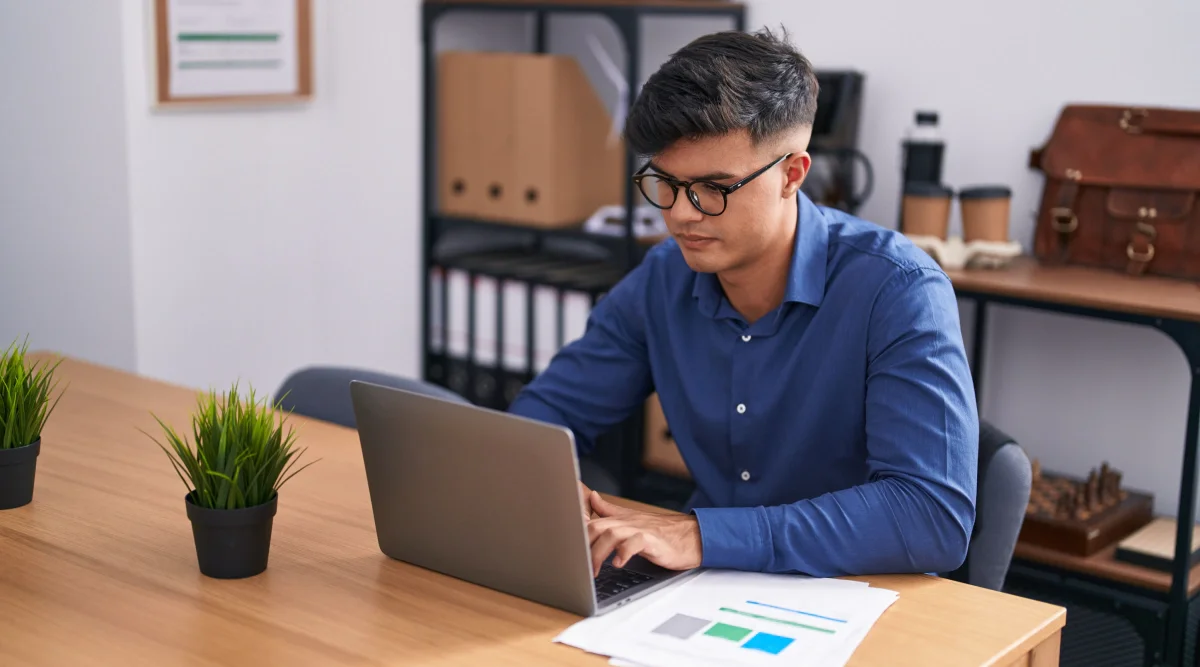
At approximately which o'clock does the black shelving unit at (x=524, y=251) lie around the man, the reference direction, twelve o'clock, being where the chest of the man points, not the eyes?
The black shelving unit is roughly at 4 o'clock from the man.

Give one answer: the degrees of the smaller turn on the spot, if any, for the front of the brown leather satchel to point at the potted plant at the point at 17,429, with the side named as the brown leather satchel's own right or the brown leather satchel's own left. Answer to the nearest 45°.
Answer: approximately 45° to the brown leather satchel's own right

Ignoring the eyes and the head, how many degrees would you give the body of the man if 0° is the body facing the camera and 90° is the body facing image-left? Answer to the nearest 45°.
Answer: approximately 45°

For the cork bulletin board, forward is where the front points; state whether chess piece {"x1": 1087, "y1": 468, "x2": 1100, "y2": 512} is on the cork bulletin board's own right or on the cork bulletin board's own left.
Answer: on the cork bulletin board's own left

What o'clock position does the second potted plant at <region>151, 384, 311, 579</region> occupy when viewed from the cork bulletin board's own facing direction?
The second potted plant is roughly at 12 o'clock from the cork bulletin board.

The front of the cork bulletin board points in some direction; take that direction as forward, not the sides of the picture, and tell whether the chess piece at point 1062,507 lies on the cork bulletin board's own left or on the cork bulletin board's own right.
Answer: on the cork bulletin board's own left

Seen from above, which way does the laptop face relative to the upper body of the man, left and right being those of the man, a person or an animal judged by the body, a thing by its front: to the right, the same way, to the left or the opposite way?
the opposite way

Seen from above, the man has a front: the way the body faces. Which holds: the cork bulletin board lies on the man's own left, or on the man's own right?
on the man's own right

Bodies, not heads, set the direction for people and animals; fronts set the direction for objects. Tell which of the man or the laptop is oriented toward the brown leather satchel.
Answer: the laptop

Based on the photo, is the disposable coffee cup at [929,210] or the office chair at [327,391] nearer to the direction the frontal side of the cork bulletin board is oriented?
the office chair

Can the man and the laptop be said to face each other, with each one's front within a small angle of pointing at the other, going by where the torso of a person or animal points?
yes

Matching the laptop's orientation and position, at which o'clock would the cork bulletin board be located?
The cork bulletin board is roughly at 10 o'clock from the laptop.

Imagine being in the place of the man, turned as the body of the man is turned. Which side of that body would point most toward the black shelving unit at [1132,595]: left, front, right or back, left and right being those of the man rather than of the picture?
back

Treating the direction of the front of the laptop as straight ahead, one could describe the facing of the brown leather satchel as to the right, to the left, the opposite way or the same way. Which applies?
the opposite way

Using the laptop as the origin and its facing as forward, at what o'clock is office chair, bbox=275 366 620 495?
The office chair is roughly at 10 o'clock from the laptop.

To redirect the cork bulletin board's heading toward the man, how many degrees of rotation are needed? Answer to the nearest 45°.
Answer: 0° — it already faces them
